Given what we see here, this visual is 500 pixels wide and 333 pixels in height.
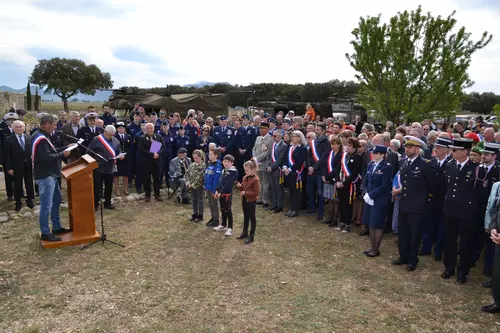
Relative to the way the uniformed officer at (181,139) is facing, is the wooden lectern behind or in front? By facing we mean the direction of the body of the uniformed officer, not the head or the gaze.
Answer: in front

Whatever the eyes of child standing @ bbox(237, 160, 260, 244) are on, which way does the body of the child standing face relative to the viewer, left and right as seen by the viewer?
facing the viewer and to the left of the viewer

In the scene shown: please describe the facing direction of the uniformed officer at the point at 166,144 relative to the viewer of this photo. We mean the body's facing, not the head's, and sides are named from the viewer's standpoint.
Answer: facing the viewer

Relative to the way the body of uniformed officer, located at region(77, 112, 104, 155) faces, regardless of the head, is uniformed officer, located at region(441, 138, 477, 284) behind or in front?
in front

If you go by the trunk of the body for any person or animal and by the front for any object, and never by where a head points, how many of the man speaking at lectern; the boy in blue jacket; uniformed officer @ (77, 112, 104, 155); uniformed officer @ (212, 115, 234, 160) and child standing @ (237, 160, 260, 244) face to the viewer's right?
1

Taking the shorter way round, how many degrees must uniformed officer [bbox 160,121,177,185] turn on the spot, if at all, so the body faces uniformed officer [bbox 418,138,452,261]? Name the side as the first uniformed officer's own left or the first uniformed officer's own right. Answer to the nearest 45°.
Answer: approximately 45° to the first uniformed officer's own left

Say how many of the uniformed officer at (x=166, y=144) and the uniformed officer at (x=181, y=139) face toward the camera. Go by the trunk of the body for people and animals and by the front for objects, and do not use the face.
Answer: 2

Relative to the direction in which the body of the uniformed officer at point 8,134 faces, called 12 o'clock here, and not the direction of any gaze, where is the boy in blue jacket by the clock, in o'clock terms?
The boy in blue jacket is roughly at 12 o'clock from the uniformed officer.

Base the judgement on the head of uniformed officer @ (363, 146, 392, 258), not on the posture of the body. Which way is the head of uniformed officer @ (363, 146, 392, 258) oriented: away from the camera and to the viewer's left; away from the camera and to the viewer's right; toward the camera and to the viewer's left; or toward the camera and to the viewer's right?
toward the camera and to the viewer's left

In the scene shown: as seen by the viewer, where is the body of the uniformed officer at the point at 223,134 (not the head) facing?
toward the camera

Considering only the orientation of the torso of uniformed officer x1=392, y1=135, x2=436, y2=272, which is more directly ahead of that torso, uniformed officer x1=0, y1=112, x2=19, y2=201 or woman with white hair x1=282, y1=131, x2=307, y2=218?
the uniformed officer

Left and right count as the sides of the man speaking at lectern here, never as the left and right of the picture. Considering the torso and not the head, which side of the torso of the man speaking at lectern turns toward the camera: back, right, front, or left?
right

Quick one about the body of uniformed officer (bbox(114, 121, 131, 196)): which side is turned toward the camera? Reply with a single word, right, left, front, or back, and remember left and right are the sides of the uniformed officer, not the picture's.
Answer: front

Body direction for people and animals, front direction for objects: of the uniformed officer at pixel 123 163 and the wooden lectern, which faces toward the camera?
the uniformed officer

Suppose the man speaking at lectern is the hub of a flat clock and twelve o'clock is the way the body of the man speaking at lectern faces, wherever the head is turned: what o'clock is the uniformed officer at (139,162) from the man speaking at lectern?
The uniformed officer is roughly at 10 o'clock from the man speaking at lectern.

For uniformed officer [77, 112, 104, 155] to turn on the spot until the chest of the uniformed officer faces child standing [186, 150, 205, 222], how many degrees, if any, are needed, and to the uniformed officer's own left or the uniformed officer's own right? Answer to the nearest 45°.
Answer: approximately 45° to the uniformed officer's own left

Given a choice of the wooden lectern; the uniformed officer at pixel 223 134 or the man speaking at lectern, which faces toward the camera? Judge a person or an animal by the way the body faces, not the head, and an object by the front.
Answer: the uniformed officer
